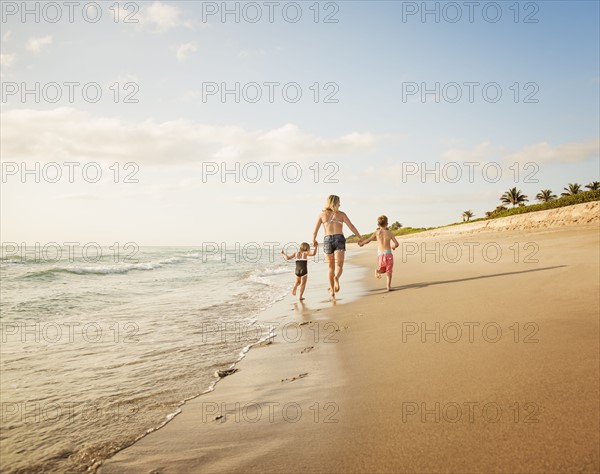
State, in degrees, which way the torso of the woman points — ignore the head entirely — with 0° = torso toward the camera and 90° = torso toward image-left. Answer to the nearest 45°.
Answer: approximately 180°

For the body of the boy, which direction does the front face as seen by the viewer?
away from the camera

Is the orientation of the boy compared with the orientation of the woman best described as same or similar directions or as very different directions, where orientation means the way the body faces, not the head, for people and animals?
same or similar directions

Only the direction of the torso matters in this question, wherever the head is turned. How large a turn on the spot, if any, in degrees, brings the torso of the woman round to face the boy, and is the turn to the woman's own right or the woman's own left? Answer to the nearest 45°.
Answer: approximately 45° to the woman's own right

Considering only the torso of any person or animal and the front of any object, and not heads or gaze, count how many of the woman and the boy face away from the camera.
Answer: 2

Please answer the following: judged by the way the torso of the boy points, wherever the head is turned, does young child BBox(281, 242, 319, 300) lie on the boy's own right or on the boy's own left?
on the boy's own left
